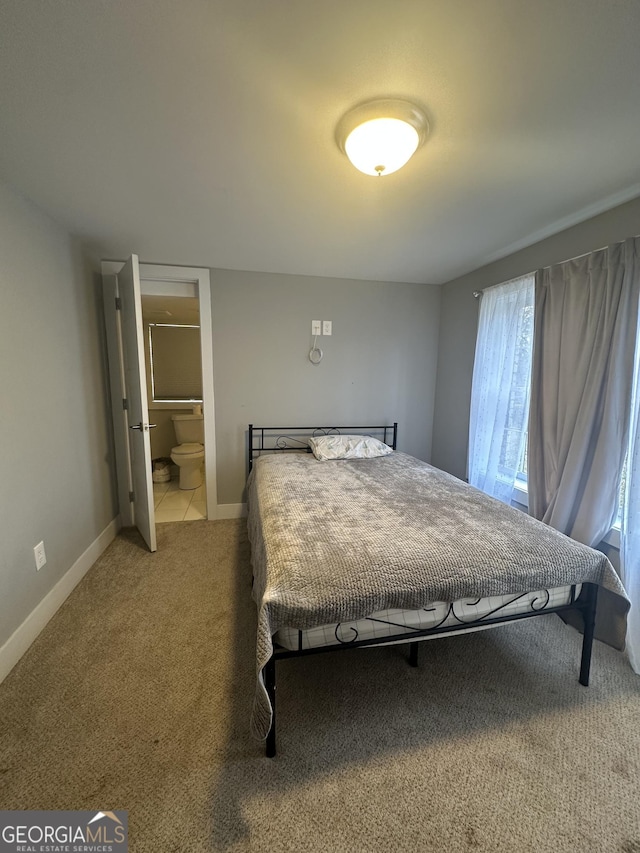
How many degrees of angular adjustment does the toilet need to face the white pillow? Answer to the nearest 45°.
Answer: approximately 45° to its left

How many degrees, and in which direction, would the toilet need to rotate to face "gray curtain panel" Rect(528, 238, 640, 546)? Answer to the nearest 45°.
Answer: approximately 45° to its left

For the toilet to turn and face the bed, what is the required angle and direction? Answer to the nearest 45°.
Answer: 0° — it already faces it

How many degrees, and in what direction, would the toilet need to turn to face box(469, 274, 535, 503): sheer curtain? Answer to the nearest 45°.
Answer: approximately 45° to its left

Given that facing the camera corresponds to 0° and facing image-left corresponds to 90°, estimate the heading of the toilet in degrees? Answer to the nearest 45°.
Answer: approximately 0°
